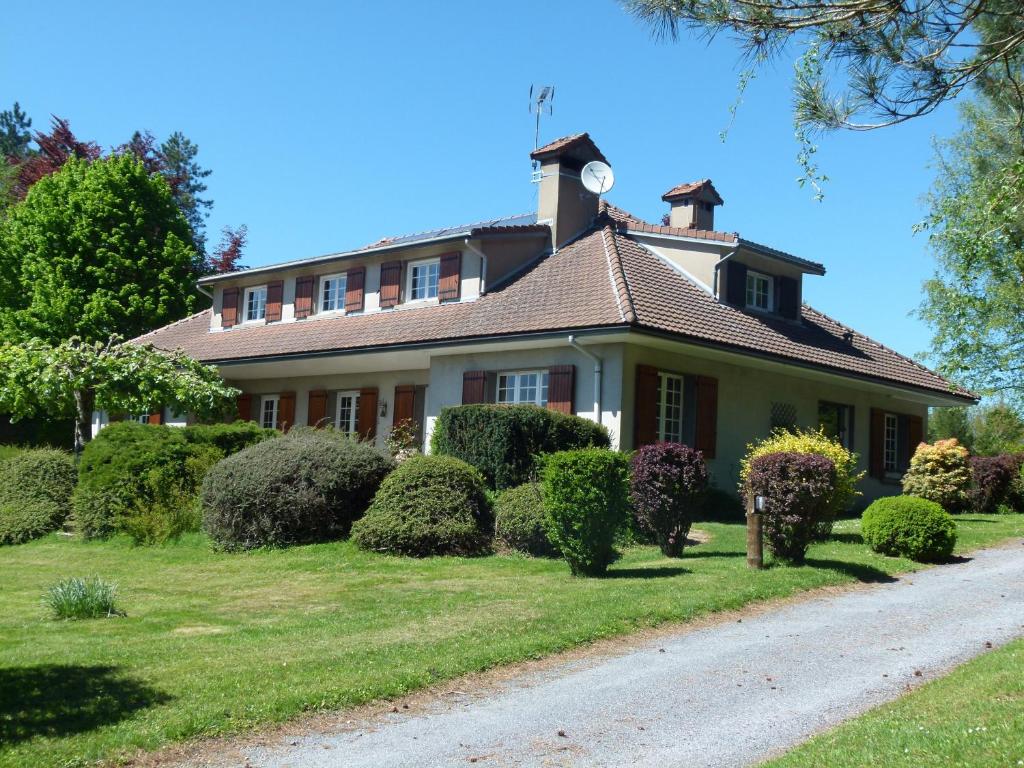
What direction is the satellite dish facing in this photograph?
toward the camera

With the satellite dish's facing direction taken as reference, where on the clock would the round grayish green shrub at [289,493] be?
The round grayish green shrub is roughly at 1 o'clock from the satellite dish.

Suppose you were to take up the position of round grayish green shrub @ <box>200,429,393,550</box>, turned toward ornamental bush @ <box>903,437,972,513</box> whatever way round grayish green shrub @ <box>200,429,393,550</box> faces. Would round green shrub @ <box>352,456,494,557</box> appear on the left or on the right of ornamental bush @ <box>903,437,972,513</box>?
right
